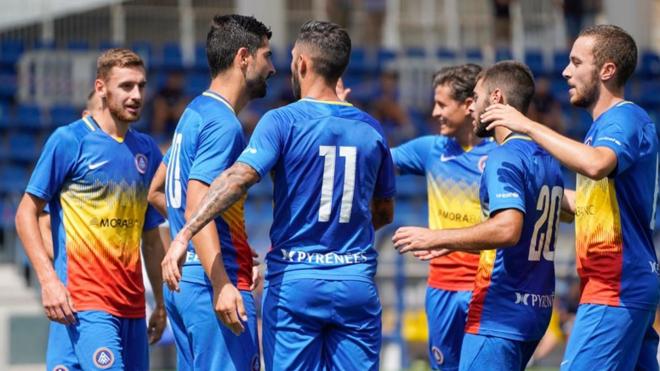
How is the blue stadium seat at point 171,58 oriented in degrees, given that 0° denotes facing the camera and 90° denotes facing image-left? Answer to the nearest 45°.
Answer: approximately 0°

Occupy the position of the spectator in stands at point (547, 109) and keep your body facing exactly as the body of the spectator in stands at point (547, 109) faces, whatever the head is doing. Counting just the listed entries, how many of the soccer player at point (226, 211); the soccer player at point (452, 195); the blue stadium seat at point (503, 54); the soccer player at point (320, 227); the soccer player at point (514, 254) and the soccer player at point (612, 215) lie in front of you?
5

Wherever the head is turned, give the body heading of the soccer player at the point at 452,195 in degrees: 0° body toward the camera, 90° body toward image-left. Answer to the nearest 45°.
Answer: approximately 0°

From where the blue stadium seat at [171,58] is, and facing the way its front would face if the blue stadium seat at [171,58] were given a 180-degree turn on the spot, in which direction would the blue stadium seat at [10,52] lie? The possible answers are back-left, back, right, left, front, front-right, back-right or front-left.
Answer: left

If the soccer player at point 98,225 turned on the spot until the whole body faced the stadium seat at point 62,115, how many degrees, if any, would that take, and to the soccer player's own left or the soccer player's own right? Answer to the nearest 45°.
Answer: approximately 135° to the soccer player's own left

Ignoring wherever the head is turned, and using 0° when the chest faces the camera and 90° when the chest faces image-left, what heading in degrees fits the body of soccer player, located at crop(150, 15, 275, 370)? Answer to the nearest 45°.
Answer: approximately 270°

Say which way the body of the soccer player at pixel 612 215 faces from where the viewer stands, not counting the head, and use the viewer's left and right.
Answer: facing to the left of the viewer

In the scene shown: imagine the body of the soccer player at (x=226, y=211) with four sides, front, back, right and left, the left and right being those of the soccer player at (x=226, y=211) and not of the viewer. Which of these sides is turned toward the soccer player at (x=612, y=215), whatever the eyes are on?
front

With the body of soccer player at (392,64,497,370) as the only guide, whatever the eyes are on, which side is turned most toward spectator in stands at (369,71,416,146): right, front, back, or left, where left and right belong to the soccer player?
back

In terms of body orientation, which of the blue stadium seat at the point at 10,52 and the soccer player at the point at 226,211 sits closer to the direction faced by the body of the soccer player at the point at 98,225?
the soccer player

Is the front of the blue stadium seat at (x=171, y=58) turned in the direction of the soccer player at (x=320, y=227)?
yes

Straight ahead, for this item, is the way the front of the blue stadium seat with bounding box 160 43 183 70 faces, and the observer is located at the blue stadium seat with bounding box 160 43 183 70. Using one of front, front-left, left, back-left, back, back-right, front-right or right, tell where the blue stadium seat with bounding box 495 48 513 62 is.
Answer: left

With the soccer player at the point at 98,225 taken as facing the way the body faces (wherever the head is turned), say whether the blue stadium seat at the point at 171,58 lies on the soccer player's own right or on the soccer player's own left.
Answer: on the soccer player's own left

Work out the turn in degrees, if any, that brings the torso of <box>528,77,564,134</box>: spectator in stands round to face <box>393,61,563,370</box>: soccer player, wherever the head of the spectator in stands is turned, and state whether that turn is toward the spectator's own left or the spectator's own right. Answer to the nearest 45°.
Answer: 0° — they already face them
